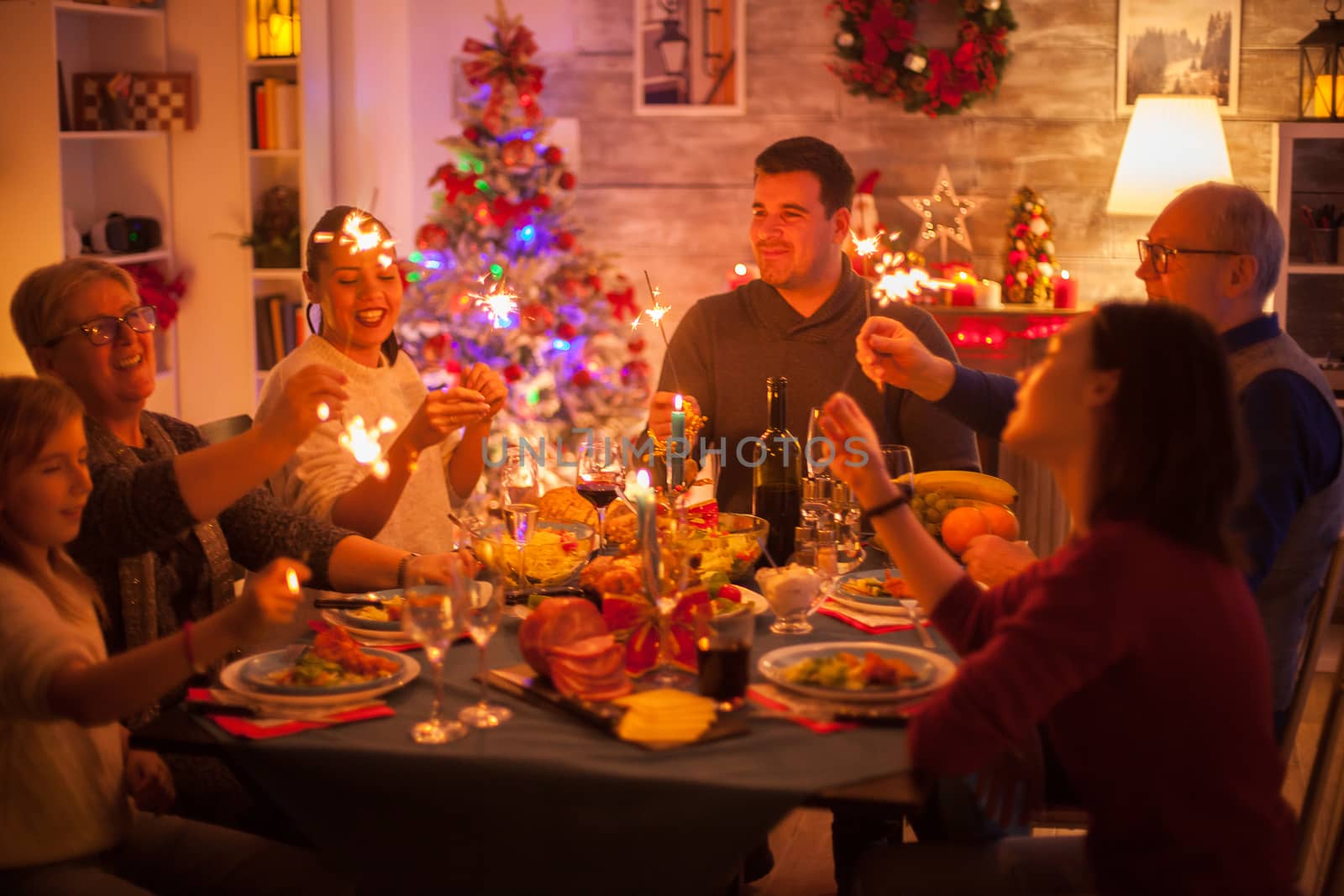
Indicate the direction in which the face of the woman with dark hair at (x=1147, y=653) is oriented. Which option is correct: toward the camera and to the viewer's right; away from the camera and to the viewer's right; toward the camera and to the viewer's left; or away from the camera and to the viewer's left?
away from the camera and to the viewer's left

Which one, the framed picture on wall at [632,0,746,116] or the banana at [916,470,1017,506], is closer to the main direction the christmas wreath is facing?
the banana

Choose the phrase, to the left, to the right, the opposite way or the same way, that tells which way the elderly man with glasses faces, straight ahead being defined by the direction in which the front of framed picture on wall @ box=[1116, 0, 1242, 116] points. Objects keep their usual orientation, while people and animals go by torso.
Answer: to the right

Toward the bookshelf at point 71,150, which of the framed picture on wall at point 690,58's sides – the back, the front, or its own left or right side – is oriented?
right

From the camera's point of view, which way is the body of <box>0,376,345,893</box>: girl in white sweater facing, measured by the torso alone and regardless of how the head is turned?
to the viewer's right

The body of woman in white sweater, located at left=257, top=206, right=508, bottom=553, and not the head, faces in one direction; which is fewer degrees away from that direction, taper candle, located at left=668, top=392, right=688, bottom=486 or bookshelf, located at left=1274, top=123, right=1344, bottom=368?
the taper candle

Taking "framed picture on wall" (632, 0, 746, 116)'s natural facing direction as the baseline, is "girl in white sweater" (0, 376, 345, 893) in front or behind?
in front

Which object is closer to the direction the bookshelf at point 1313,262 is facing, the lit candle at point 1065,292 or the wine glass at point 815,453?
the wine glass

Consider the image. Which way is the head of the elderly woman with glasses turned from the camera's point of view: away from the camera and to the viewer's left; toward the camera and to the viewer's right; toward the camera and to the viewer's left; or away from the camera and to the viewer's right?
toward the camera and to the viewer's right

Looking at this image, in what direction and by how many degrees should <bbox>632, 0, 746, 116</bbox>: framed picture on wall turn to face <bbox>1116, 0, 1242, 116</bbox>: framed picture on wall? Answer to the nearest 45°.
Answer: approximately 90° to its left

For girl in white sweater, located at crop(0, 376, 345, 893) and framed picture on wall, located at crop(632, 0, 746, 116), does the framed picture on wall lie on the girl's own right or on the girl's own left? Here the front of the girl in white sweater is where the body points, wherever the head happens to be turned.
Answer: on the girl's own left

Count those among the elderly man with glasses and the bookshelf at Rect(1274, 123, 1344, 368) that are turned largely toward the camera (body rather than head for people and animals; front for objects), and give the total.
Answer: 1
